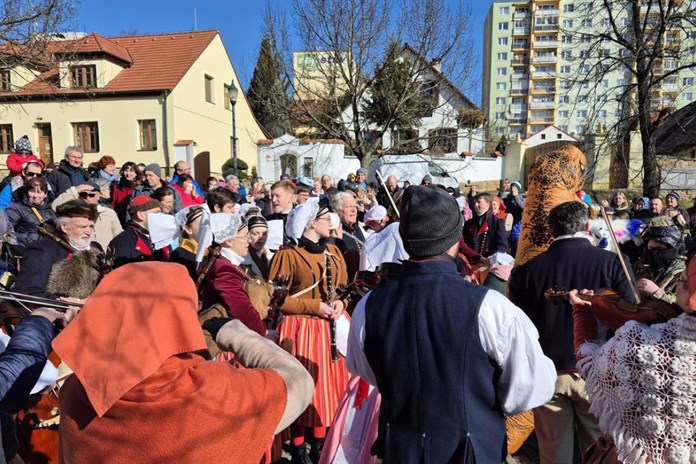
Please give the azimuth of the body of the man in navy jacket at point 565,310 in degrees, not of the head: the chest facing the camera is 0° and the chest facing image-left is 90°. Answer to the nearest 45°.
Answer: approximately 180°

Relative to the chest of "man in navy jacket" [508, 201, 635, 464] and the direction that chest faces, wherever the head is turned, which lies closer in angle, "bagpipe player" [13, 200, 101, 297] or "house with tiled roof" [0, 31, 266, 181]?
the house with tiled roof

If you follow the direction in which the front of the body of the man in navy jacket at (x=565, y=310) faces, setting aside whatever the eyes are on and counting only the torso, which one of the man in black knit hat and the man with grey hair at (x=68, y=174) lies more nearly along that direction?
the man with grey hair

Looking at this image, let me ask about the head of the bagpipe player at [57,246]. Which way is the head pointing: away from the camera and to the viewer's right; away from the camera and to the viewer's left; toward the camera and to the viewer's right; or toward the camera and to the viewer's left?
toward the camera and to the viewer's right

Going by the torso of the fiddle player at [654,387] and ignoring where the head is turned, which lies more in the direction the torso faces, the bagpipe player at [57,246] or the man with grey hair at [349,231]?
the man with grey hair

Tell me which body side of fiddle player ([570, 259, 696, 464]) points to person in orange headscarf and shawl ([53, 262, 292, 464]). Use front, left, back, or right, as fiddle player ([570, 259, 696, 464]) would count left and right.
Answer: left

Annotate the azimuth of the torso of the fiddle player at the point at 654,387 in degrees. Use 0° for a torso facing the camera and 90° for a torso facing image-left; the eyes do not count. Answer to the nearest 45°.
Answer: approximately 135°

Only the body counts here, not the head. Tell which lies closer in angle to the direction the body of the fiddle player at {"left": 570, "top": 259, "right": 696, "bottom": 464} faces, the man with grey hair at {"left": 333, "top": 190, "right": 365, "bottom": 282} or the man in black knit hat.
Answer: the man with grey hair

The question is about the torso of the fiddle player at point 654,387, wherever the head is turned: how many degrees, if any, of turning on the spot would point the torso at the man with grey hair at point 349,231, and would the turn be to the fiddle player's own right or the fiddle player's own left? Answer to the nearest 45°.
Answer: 0° — they already face them

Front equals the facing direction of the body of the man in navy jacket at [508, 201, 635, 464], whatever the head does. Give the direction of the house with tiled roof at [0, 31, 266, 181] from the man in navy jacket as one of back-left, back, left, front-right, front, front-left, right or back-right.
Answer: front-left

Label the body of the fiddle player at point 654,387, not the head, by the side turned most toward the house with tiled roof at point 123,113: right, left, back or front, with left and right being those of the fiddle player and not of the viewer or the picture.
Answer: front

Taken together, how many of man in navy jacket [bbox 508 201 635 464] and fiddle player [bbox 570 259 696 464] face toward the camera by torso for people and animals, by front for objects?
0

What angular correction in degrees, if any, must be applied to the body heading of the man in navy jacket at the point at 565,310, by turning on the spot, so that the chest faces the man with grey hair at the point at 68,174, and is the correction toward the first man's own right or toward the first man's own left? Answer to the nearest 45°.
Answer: approximately 90° to the first man's own left

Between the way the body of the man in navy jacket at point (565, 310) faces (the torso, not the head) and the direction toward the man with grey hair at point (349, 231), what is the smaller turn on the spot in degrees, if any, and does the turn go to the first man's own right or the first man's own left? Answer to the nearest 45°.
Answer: approximately 45° to the first man's own left
